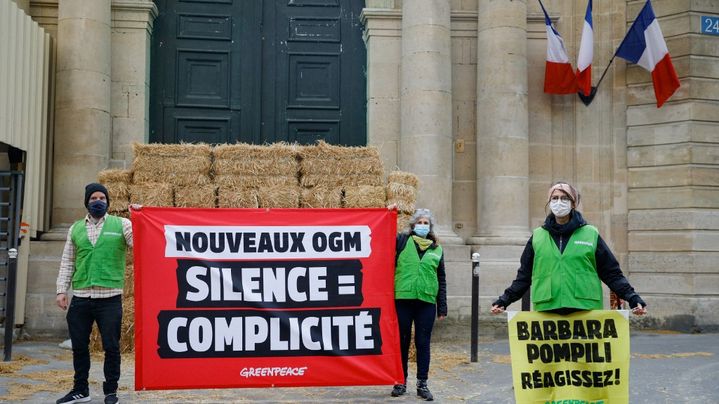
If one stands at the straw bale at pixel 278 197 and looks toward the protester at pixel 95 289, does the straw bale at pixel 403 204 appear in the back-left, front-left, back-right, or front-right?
back-left

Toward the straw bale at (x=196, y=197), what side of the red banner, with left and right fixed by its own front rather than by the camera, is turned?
back

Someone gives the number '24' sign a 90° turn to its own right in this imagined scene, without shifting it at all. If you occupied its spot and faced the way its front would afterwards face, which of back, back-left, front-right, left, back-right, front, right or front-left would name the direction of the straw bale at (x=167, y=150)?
front-left

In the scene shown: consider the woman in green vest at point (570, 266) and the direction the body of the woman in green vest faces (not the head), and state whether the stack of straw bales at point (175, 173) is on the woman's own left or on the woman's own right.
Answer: on the woman's own right

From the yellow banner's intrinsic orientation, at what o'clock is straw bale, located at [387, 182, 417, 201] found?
The straw bale is roughly at 5 o'clock from the yellow banner.

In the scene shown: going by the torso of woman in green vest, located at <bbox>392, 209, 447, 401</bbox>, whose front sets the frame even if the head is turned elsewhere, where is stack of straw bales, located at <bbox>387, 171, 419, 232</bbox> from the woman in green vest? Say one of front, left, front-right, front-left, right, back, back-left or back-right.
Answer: back

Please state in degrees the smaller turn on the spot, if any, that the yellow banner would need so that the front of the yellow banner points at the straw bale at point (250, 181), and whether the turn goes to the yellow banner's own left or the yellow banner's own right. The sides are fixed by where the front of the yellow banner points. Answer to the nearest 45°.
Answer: approximately 135° to the yellow banner's own right
